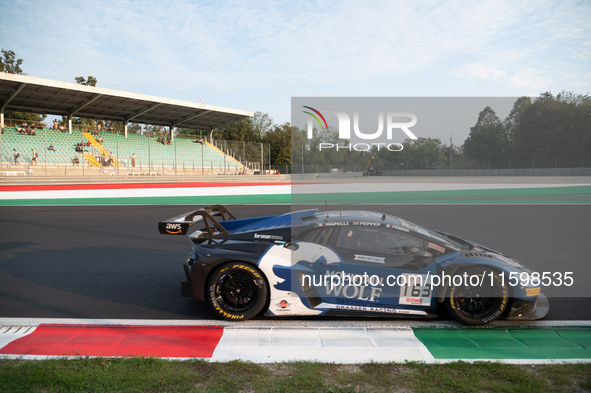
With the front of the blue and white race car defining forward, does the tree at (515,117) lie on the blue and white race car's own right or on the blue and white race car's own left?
on the blue and white race car's own left

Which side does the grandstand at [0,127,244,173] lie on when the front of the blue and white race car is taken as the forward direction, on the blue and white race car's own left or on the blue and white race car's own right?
on the blue and white race car's own left

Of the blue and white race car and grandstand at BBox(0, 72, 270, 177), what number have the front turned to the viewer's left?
0

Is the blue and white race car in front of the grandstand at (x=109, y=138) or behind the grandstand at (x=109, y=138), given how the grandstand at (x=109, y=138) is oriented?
in front

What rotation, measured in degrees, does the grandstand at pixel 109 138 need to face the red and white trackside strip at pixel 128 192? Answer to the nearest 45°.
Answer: approximately 45° to its right

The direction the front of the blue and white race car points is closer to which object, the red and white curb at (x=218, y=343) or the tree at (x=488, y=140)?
the tree

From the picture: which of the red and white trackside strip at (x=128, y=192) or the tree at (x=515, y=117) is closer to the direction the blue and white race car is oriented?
the tree

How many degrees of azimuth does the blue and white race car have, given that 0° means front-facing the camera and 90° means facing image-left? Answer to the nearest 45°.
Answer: approximately 270°

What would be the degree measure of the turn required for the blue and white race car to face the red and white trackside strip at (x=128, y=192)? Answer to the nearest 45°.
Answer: approximately 135° to its left
